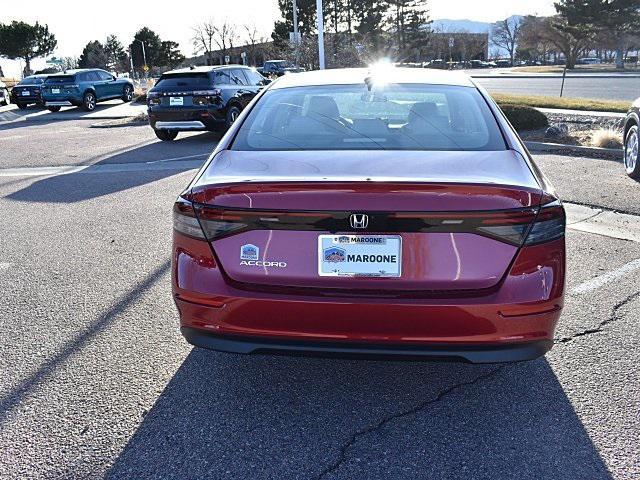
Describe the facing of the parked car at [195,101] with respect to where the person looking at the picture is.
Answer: facing away from the viewer and to the right of the viewer

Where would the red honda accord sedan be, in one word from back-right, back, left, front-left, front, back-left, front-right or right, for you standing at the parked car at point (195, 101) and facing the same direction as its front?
back-right

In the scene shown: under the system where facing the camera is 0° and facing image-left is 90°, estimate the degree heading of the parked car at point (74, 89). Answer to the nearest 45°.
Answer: approximately 225°

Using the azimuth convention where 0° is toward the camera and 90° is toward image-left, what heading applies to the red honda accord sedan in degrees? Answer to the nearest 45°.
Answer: approximately 180°

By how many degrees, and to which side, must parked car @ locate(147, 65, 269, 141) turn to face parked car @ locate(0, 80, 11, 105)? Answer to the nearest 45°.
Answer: approximately 90° to its left

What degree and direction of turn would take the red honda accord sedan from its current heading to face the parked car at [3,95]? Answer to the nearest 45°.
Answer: approximately 45° to its left

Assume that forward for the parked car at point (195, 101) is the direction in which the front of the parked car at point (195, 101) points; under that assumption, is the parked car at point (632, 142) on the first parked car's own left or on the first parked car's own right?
on the first parked car's own right

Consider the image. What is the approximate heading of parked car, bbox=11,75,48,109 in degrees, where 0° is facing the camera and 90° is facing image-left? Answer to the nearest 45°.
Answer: approximately 225°

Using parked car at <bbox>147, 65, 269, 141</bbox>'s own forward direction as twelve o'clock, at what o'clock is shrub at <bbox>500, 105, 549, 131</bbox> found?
The shrub is roughly at 2 o'clock from the parked car.
